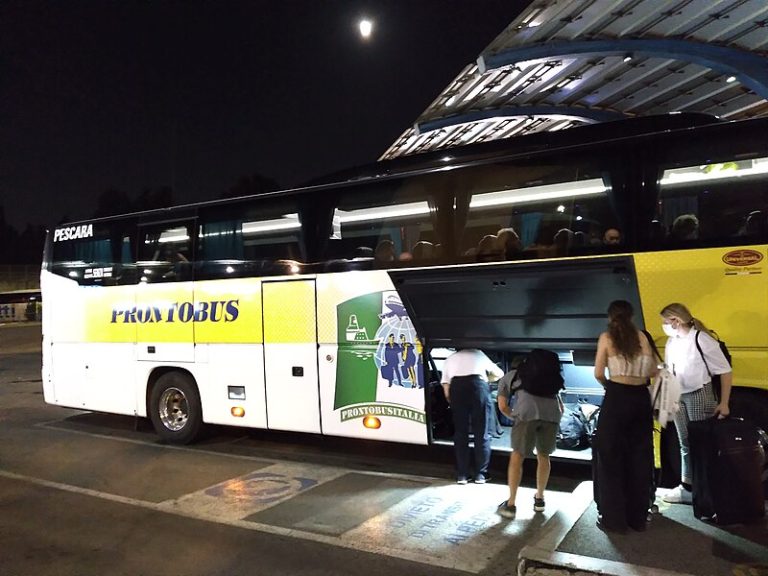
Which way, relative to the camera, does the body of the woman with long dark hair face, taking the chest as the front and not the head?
away from the camera

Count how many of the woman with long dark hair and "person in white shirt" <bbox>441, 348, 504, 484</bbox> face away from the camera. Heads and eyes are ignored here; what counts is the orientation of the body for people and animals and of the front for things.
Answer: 2

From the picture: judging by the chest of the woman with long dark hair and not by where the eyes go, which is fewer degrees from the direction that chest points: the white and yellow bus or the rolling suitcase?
the white and yellow bus

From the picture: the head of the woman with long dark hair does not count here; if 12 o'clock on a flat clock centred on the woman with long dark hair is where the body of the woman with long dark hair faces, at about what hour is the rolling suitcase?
The rolling suitcase is roughly at 3 o'clock from the woman with long dark hair.

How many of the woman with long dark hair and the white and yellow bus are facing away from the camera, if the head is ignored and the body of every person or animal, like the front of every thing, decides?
1

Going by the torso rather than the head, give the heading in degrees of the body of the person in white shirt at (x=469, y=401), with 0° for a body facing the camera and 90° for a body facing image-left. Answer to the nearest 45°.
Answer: approximately 180°

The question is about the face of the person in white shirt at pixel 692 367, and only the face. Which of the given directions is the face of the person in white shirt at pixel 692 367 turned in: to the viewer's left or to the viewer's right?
to the viewer's left
